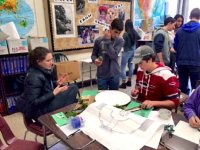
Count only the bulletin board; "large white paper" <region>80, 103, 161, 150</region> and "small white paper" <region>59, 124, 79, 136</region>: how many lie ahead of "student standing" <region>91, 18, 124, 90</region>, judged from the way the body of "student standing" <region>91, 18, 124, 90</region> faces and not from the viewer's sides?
2

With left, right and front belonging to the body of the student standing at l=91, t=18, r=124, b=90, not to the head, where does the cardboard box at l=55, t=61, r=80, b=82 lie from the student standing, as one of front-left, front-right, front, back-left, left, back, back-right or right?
back-right

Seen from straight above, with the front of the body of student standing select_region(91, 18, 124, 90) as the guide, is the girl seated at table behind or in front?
in front

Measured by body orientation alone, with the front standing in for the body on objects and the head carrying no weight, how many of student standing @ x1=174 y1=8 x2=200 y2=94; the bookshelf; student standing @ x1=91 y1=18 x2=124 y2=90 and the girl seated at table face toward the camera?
2

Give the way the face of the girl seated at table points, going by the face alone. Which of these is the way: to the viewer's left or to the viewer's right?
to the viewer's right

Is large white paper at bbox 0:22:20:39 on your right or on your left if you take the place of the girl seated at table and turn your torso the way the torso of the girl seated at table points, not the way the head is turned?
on your left

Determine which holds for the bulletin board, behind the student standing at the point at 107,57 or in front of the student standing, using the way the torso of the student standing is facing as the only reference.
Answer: behind

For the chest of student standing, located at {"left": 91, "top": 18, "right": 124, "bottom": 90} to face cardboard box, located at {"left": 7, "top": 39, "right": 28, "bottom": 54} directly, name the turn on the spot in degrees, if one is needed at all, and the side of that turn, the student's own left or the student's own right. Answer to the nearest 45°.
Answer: approximately 90° to the student's own right

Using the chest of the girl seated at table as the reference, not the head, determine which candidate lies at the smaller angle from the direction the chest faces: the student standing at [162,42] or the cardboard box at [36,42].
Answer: the student standing

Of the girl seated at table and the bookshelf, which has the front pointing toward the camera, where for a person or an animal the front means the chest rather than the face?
the bookshelf

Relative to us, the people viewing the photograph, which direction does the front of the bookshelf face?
facing the viewer

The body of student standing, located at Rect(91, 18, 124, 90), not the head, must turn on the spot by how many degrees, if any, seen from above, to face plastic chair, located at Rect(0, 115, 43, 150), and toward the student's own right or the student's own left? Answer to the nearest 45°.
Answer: approximately 45° to the student's own right

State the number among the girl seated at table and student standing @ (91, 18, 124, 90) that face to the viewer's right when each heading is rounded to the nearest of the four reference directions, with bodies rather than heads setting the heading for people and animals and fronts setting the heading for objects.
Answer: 1

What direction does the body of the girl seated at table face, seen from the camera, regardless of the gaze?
to the viewer's right

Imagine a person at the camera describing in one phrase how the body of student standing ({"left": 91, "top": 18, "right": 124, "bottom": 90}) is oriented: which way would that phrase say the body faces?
toward the camera
